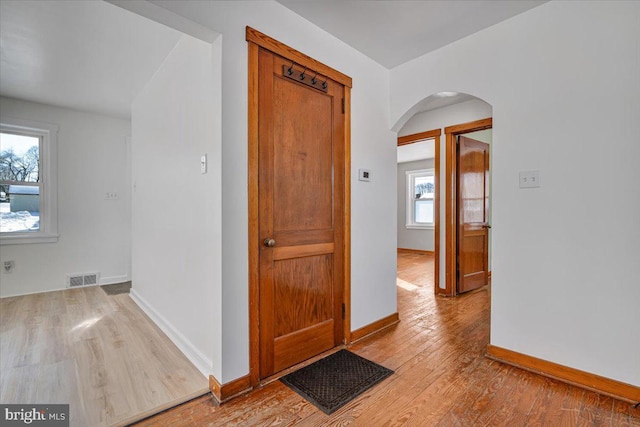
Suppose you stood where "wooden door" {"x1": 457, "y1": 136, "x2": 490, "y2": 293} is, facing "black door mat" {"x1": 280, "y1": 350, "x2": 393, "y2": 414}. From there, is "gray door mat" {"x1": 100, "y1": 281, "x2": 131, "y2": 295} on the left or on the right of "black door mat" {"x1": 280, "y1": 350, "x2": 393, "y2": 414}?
right

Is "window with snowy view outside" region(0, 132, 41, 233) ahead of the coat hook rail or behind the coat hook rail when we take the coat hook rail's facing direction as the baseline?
behind

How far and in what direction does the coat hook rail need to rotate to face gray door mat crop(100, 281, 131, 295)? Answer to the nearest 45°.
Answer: approximately 180°

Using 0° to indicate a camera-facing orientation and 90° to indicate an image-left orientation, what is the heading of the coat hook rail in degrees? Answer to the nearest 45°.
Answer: approximately 315°

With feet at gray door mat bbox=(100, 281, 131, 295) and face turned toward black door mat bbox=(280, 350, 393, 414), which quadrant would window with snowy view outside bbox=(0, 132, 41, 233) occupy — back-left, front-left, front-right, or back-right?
back-right

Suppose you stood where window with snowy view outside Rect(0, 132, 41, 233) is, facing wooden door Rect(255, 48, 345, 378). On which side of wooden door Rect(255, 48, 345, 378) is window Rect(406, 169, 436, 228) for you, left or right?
left
